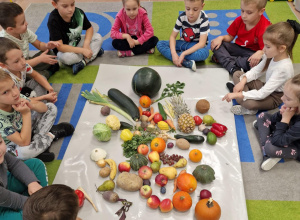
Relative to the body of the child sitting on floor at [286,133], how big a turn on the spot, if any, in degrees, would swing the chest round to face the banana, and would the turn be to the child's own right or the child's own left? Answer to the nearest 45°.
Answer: approximately 45° to the child's own left

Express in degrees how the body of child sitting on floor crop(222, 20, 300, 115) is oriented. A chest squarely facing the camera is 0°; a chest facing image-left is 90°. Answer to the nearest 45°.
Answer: approximately 90°

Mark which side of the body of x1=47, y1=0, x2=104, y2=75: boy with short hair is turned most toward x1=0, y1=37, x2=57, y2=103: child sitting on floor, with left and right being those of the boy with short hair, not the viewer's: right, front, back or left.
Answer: right

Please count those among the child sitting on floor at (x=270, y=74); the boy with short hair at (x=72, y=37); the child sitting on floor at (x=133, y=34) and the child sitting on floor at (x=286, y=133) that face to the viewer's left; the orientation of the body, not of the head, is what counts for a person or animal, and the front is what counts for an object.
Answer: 2

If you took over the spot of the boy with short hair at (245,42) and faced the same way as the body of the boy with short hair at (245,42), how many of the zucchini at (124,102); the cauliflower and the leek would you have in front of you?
3

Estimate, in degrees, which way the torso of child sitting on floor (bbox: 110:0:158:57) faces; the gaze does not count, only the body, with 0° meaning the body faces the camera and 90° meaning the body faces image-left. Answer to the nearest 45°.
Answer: approximately 0°

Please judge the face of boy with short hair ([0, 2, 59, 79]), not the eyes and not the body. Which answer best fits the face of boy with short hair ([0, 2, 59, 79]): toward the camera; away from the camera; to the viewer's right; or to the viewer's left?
to the viewer's right

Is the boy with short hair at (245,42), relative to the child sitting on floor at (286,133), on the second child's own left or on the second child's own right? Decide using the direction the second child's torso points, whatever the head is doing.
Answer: on the second child's own right

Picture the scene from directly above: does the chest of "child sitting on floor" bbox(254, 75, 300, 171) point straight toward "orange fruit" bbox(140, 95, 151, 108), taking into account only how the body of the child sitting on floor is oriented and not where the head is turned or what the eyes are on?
yes
